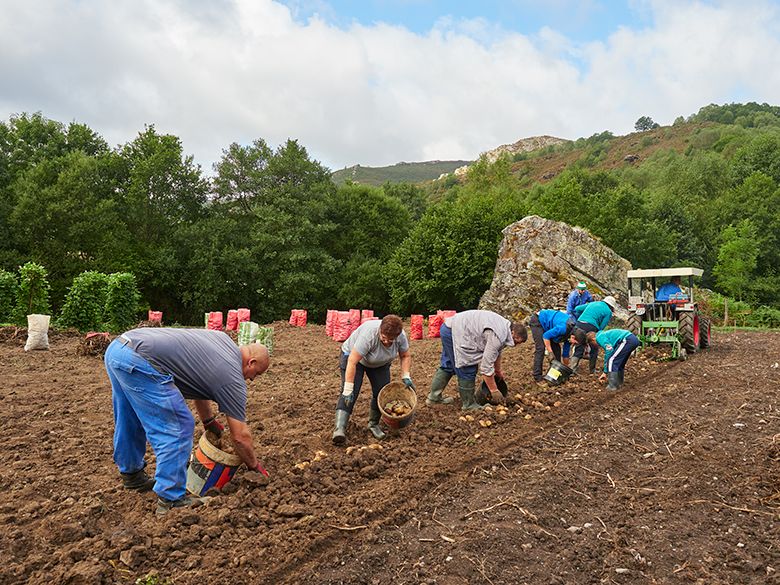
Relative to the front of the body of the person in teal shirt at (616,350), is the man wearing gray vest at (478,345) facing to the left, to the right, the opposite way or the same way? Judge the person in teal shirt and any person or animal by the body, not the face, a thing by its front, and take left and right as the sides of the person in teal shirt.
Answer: the opposite way

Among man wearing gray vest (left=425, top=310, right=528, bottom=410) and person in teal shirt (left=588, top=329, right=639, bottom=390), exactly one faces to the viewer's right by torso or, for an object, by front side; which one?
the man wearing gray vest

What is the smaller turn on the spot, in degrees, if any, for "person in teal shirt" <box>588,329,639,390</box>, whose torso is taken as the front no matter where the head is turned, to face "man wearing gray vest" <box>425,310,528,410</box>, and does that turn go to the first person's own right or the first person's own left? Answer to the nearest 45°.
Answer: approximately 45° to the first person's own left

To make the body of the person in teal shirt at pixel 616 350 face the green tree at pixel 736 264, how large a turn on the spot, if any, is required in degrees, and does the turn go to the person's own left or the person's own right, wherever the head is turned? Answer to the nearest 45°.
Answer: approximately 90° to the person's own right

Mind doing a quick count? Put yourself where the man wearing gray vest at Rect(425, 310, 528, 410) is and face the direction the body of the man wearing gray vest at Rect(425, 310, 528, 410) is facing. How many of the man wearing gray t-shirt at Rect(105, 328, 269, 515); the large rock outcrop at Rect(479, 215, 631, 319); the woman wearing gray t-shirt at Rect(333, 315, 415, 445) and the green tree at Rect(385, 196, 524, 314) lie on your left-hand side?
2

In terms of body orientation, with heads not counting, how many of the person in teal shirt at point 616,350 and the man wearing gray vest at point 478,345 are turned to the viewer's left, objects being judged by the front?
1

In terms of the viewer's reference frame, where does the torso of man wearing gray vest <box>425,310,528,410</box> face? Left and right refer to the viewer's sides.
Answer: facing to the right of the viewer

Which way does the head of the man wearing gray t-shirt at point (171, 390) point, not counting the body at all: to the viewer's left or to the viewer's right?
to the viewer's right

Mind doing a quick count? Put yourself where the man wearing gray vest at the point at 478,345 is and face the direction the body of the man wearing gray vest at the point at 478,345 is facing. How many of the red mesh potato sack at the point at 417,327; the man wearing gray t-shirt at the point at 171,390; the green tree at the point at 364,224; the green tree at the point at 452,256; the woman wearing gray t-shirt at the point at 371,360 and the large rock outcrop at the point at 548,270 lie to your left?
4

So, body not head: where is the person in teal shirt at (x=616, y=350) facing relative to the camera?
to the viewer's left
